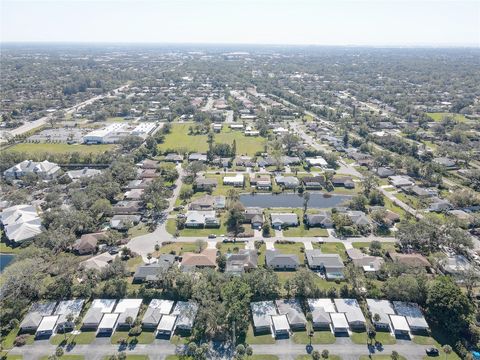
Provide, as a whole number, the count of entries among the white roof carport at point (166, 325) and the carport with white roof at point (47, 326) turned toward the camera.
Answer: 2

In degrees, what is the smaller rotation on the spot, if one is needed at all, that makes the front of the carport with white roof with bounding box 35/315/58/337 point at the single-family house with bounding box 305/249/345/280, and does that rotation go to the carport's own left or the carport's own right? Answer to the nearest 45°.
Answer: approximately 90° to the carport's own left

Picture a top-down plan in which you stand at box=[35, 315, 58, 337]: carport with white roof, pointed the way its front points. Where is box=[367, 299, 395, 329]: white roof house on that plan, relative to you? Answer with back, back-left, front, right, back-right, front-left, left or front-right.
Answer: front-left

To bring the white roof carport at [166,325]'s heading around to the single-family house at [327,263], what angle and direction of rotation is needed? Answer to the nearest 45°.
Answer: approximately 90° to its left

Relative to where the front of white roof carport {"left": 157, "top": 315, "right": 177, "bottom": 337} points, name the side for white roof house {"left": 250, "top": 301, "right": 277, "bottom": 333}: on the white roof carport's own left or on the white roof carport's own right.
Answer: on the white roof carport's own left

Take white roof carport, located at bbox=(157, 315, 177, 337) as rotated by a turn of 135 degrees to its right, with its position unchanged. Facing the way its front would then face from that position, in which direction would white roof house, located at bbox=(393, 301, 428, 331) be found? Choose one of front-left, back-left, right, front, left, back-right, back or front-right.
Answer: back-right

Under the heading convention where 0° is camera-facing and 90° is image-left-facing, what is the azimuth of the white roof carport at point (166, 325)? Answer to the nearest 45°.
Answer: approximately 0°

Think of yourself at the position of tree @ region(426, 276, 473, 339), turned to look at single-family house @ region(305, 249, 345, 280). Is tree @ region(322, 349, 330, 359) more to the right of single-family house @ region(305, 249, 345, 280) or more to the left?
left

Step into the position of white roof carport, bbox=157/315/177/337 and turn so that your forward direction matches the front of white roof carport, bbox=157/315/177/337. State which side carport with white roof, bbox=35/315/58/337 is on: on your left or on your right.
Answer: on your right

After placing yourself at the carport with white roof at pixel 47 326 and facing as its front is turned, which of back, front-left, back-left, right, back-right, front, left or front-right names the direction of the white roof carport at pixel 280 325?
front-left

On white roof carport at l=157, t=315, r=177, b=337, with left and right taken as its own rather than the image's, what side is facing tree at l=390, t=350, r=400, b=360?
left
